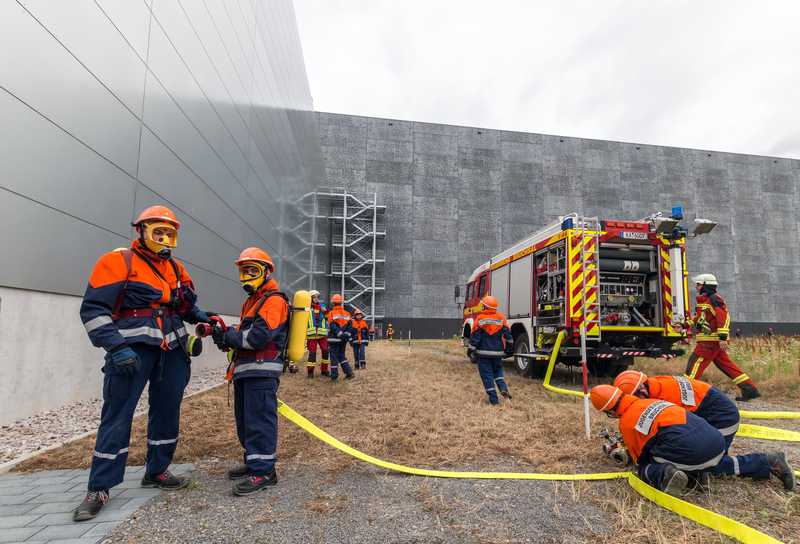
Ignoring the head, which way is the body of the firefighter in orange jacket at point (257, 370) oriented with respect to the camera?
to the viewer's left

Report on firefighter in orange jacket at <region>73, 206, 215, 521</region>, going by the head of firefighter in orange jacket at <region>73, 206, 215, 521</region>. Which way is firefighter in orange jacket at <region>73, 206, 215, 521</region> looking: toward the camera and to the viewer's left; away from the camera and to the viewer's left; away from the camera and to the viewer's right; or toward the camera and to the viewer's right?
toward the camera and to the viewer's right

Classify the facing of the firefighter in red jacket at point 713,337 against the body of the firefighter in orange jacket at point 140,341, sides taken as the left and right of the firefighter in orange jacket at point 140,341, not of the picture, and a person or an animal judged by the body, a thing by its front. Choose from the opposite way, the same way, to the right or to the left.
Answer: the opposite way

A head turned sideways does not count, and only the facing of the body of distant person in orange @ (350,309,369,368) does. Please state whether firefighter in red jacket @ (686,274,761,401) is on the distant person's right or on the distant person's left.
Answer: on the distant person's left

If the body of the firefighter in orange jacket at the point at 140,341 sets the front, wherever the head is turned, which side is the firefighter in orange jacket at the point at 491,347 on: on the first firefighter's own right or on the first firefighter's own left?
on the first firefighter's own left

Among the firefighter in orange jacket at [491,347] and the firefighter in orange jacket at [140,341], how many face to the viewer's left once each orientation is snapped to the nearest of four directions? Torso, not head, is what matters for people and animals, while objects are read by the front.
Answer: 0

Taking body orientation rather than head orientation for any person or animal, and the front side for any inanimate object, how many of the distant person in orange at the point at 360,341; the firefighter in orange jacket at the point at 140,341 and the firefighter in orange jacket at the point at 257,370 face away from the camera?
0

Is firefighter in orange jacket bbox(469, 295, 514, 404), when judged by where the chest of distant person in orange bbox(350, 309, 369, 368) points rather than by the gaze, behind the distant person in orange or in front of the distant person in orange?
in front

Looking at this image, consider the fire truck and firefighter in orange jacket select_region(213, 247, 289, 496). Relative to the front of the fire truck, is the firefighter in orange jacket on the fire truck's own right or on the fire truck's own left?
on the fire truck's own left

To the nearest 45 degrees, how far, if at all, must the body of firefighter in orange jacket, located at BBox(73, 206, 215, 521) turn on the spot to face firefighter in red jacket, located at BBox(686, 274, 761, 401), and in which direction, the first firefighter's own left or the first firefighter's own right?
approximately 45° to the first firefighter's own left

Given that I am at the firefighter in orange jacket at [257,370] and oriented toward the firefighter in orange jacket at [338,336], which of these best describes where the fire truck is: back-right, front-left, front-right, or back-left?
front-right

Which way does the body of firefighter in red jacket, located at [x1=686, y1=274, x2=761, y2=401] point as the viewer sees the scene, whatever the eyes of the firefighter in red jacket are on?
to the viewer's left

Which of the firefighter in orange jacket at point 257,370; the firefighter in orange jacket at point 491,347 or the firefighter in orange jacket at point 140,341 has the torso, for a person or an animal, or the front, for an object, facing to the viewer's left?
the firefighter in orange jacket at point 257,370

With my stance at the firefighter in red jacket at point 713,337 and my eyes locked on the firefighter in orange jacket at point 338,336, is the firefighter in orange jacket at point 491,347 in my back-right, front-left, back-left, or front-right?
front-left

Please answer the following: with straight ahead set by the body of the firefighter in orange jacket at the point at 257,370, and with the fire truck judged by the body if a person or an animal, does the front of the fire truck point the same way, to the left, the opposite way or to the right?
to the right

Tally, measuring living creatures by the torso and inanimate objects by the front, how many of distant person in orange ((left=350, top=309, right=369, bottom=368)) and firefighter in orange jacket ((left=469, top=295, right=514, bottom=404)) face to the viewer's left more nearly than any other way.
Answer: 0
